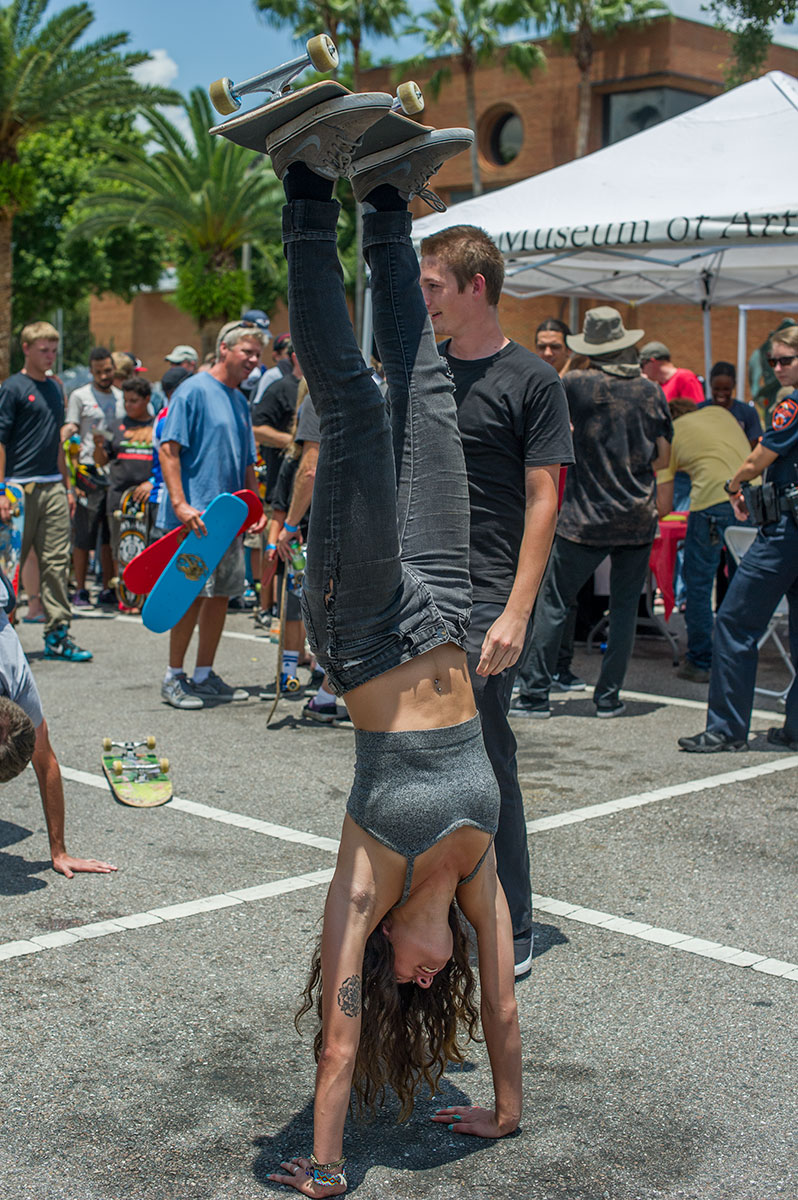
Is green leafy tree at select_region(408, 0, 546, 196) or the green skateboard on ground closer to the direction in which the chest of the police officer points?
the green skateboard on ground

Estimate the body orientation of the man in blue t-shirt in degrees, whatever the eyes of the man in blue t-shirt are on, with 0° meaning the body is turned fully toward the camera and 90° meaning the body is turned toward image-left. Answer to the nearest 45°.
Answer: approximately 315°

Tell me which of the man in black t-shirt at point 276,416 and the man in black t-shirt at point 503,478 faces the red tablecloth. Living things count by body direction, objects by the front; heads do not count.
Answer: the man in black t-shirt at point 276,416

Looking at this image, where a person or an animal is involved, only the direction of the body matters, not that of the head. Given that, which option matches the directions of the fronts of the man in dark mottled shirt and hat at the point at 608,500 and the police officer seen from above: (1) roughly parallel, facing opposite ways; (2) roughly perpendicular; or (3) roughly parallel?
roughly perpendicular

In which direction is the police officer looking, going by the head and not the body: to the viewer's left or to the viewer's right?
to the viewer's left

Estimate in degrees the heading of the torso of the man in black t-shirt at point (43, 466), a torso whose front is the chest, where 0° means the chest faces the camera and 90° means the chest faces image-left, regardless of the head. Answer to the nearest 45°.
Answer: approximately 315°

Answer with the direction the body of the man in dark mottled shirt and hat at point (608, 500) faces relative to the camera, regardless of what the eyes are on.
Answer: away from the camera

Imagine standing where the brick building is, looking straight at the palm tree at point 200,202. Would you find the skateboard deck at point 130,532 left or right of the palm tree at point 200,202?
left

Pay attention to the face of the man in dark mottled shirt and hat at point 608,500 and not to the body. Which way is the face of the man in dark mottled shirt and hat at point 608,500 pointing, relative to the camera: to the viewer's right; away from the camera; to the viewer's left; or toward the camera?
away from the camera

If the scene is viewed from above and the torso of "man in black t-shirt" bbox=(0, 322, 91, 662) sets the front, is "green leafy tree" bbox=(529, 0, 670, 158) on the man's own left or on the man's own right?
on the man's own left
